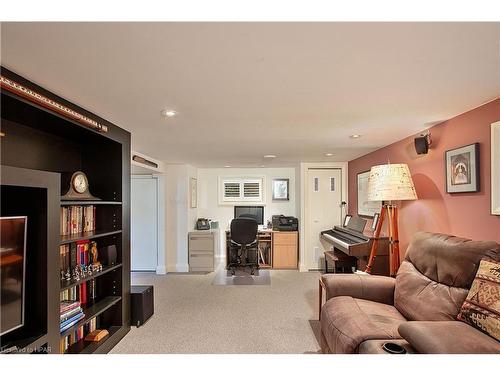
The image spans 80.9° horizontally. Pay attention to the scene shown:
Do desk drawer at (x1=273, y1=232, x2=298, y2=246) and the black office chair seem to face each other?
no

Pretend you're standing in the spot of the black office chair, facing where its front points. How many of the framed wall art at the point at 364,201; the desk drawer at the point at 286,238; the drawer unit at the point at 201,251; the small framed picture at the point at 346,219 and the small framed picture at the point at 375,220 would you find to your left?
1

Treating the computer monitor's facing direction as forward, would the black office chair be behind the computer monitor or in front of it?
in front

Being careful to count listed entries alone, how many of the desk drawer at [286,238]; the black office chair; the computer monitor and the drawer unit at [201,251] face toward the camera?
3

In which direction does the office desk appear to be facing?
toward the camera

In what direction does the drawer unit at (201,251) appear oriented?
toward the camera

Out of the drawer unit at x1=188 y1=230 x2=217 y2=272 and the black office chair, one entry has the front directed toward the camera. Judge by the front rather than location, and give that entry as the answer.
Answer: the drawer unit

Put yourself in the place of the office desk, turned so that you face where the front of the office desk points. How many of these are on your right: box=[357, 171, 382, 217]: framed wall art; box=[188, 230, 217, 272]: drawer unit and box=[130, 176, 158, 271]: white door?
2

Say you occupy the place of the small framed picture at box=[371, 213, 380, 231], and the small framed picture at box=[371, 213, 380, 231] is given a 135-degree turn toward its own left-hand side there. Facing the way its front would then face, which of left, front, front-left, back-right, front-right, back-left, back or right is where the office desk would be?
back-left

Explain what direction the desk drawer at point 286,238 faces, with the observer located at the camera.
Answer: facing the viewer

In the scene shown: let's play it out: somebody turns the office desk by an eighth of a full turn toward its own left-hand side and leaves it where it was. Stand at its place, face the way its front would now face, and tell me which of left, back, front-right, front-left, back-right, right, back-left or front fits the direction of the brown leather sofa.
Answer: front-right

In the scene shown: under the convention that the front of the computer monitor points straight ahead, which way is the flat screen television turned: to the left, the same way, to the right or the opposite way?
to the left

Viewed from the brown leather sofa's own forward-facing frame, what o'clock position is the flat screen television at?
The flat screen television is roughly at 12 o'clock from the brown leather sofa.

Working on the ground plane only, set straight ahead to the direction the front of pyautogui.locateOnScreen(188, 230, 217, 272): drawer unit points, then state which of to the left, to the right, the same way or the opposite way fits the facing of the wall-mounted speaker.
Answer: to the right

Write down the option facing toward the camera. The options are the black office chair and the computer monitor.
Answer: the computer monitor

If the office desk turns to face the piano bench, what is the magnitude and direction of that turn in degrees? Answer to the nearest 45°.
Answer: approximately 45° to its left

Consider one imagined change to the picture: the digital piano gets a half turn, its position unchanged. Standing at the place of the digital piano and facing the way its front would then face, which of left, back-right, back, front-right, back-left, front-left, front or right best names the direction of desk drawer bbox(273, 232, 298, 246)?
left

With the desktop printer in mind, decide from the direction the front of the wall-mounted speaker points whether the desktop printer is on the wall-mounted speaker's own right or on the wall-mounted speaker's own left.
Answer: on the wall-mounted speaker's own right

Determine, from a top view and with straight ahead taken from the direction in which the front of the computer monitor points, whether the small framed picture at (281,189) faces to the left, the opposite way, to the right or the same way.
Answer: the same way

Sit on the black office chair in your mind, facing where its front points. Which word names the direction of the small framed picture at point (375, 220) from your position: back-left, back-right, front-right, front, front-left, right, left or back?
back-right

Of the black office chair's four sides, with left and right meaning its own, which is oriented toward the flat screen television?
back

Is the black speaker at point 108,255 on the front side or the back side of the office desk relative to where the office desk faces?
on the front side
